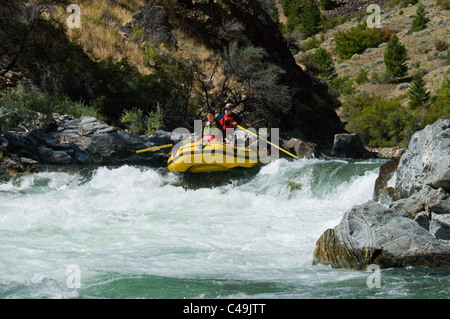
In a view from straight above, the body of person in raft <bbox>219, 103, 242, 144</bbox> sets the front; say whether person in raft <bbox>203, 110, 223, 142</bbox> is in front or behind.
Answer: in front

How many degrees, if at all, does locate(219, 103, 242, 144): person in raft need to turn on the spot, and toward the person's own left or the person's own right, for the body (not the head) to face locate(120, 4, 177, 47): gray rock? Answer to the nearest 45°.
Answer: approximately 135° to the person's own right

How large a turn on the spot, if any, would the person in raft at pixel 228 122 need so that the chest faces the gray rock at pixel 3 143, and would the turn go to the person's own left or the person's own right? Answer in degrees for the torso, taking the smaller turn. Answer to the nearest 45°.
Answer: approximately 45° to the person's own right

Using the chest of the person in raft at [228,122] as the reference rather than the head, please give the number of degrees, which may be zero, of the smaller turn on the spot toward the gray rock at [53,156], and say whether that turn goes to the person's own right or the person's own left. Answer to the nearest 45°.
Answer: approximately 45° to the person's own right

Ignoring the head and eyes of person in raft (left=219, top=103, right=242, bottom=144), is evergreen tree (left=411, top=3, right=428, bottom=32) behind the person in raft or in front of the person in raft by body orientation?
behind

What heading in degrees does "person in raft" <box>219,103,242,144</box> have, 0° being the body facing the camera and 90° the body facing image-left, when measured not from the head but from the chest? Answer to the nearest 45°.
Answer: approximately 45°

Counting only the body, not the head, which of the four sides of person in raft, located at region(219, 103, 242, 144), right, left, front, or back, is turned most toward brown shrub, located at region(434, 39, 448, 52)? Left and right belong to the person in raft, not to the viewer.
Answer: back

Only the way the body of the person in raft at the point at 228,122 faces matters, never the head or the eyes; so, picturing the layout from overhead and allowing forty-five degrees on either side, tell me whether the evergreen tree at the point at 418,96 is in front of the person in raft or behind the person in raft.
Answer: behind

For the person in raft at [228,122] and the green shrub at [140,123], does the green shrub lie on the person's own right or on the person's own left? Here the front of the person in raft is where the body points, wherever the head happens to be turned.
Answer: on the person's own right
